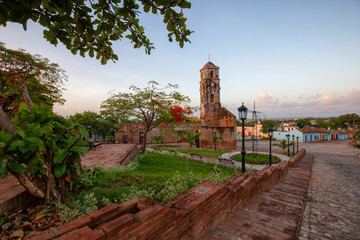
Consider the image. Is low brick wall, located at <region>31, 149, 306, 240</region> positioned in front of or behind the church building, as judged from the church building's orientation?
in front

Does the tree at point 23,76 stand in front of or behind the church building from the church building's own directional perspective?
in front

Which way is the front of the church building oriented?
toward the camera

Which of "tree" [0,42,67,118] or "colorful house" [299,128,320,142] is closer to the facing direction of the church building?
the tree

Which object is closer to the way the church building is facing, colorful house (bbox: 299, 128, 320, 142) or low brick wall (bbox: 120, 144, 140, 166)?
the low brick wall

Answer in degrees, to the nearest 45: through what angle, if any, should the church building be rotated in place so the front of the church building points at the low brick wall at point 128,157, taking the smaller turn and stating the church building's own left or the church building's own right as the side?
0° — it already faces it

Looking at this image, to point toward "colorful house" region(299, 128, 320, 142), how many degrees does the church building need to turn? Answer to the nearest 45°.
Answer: approximately 135° to its left
